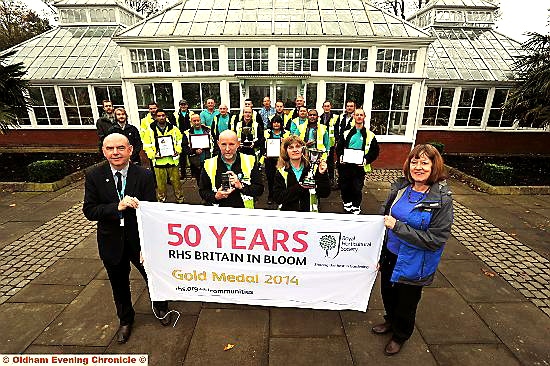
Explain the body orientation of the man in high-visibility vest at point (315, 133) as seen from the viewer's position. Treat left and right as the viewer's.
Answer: facing the viewer

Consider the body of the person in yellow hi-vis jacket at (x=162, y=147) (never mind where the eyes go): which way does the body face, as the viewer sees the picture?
toward the camera

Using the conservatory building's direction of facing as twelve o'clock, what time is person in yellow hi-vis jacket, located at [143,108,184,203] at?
The person in yellow hi-vis jacket is roughly at 1 o'clock from the conservatory building.

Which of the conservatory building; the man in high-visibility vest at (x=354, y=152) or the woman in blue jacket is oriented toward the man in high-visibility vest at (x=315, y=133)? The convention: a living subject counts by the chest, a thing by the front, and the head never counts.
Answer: the conservatory building

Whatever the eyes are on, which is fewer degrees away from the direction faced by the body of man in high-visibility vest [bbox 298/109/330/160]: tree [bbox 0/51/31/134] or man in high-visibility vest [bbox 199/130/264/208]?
the man in high-visibility vest

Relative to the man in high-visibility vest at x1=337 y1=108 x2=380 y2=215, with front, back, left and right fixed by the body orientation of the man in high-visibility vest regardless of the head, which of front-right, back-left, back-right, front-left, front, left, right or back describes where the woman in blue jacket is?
front

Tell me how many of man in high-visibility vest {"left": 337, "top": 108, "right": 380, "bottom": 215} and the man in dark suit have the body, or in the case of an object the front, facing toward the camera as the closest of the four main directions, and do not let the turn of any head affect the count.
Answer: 2

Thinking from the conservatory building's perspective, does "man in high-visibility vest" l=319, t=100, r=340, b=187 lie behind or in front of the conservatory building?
in front

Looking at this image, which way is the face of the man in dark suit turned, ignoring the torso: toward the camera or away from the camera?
toward the camera

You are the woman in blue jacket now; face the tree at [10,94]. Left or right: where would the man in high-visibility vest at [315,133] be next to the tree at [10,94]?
right

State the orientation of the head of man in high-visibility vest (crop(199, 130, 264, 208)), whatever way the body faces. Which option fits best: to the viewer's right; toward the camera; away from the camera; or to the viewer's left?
toward the camera

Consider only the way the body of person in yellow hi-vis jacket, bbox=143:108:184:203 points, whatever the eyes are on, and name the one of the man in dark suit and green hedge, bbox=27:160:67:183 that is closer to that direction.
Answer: the man in dark suit

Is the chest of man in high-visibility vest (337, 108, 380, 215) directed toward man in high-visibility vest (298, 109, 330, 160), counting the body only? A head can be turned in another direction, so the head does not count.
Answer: no

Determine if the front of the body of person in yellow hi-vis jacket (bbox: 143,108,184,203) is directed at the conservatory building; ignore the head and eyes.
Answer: no

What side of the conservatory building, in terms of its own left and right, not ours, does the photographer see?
front

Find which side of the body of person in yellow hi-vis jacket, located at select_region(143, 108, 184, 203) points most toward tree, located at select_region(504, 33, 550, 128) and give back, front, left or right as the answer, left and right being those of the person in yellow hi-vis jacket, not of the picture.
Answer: left
